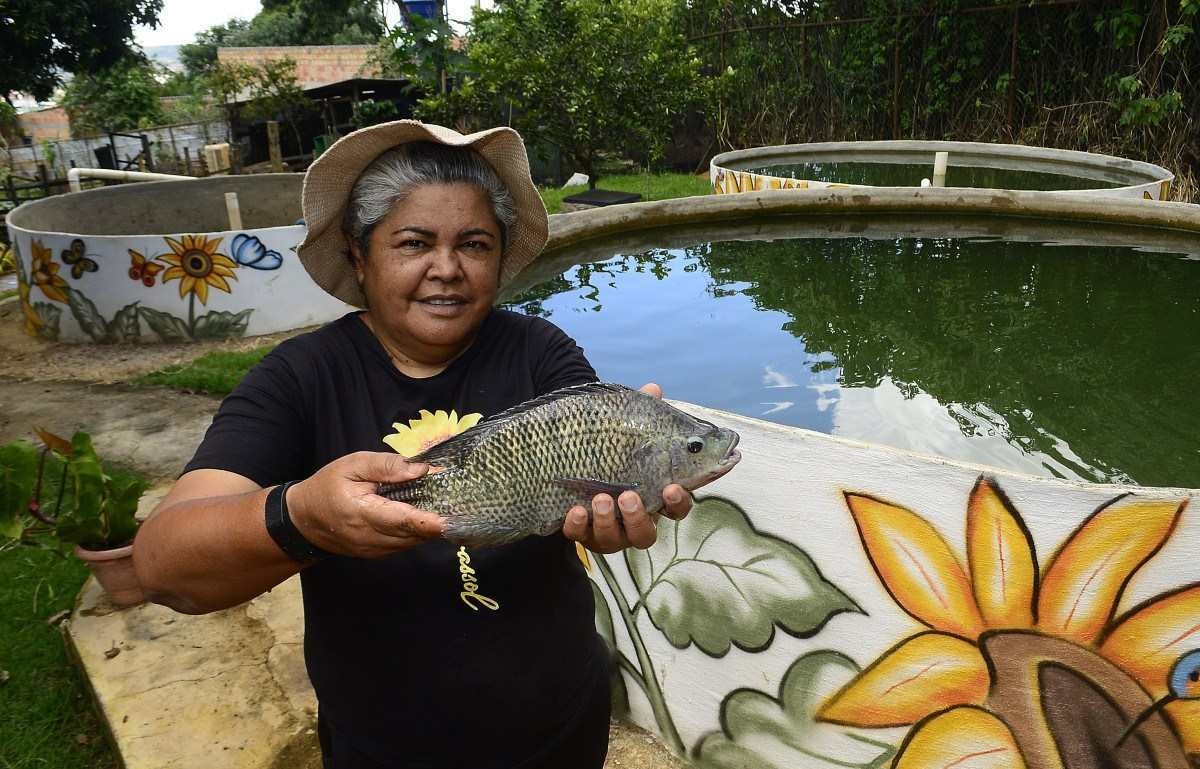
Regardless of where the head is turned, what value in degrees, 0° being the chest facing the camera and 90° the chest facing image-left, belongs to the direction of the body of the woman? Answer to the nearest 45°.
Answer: approximately 0°

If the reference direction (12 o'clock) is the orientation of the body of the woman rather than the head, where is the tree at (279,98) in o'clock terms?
The tree is roughly at 6 o'clock from the woman.

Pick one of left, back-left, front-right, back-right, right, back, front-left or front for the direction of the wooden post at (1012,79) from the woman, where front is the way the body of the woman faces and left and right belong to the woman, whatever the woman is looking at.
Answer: back-left

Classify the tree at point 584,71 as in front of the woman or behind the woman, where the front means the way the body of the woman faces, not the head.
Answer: behind

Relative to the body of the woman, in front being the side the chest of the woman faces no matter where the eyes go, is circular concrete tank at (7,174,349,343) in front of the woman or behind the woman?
behind

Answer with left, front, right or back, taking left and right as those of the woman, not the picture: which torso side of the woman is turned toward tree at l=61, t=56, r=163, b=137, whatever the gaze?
back

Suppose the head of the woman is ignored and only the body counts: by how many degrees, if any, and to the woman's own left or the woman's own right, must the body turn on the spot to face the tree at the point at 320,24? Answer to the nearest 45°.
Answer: approximately 180°

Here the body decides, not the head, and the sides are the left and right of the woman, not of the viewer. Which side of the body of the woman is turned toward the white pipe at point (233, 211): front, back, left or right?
back

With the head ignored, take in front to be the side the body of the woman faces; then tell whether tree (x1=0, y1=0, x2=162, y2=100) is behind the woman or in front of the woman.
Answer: behind
